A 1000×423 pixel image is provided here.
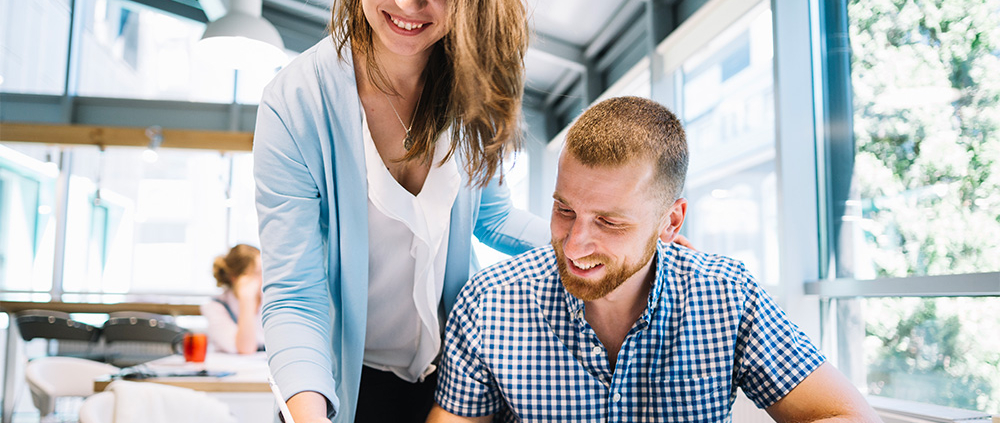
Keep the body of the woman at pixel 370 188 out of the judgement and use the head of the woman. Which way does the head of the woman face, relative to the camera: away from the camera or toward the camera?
toward the camera

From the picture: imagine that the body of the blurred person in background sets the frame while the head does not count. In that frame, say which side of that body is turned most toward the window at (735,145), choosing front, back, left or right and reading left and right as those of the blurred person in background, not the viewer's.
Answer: front

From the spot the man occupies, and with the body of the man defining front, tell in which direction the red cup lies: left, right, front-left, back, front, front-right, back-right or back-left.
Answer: back-right

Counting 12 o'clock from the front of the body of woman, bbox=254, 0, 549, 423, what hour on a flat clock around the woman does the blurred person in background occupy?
The blurred person in background is roughly at 7 o'clock from the woman.

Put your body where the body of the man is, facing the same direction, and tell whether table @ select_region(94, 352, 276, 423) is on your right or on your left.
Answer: on your right

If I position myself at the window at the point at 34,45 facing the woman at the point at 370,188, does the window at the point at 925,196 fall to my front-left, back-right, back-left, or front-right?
front-left

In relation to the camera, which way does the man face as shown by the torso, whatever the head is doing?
toward the camera

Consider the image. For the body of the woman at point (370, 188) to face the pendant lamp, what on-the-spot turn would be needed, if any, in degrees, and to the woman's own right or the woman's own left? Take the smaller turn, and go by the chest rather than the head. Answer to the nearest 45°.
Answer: approximately 135° to the woman's own left

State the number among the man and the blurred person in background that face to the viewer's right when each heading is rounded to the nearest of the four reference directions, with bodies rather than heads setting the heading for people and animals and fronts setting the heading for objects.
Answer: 1

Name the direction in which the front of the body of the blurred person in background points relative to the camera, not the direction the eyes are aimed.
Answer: to the viewer's right
